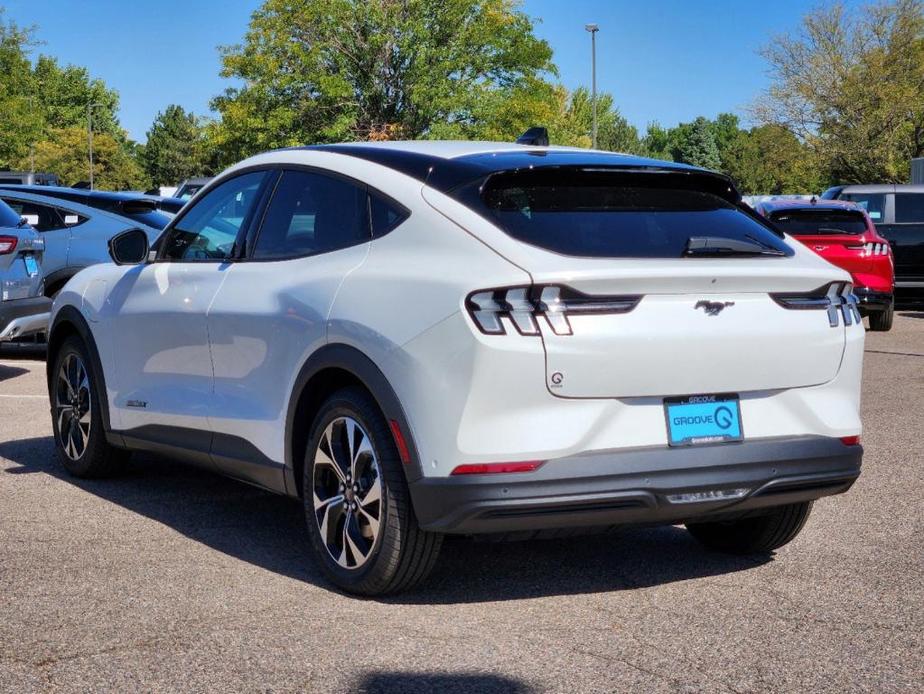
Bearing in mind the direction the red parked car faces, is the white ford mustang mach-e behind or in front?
behind

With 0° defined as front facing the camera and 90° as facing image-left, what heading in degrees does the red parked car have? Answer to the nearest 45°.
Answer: approximately 180°

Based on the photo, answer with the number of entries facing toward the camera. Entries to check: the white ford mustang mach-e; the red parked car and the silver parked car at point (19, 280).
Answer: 0

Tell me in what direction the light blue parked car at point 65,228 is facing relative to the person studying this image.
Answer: facing away from the viewer and to the left of the viewer

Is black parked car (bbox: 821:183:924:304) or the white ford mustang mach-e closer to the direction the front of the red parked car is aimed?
the black parked car

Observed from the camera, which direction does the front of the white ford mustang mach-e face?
facing away from the viewer and to the left of the viewer

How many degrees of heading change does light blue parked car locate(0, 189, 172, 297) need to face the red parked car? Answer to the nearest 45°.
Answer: approximately 135° to its right

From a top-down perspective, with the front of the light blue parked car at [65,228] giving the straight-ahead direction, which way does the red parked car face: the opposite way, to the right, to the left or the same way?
to the right

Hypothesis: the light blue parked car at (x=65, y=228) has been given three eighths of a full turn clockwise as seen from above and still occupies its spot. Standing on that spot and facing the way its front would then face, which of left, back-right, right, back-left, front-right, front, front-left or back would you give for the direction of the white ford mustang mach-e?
right

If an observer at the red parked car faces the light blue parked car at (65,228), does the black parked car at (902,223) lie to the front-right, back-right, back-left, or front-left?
back-right

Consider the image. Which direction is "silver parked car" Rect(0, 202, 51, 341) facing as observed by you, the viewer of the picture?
facing away from the viewer and to the left of the viewer
